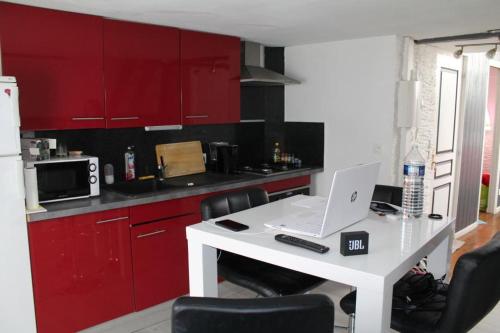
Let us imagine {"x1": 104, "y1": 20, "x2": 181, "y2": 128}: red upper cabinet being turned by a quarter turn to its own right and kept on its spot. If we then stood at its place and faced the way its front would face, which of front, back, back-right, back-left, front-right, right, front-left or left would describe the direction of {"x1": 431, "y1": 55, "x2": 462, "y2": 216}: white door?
back-left

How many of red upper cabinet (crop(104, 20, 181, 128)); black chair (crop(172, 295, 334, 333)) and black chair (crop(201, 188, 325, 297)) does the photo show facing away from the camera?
1

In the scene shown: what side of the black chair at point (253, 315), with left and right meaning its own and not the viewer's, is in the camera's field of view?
back

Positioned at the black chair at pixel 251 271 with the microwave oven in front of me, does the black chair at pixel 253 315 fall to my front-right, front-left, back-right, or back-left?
back-left

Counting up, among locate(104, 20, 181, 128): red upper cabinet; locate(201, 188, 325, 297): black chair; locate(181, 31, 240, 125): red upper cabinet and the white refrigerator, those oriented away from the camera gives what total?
0

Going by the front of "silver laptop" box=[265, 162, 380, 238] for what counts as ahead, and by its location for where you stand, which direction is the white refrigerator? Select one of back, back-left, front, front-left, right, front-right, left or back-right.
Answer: front-left

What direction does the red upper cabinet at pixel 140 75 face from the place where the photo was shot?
facing the viewer and to the right of the viewer

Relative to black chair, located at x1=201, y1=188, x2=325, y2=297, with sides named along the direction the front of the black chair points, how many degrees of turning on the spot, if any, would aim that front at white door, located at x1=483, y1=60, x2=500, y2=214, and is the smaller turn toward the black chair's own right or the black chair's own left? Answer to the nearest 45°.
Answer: approximately 90° to the black chair's own left

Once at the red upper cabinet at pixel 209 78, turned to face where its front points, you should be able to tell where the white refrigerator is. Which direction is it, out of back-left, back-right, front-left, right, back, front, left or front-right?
right

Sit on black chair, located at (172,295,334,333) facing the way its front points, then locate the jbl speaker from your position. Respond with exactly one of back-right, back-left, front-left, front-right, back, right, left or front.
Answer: front-right

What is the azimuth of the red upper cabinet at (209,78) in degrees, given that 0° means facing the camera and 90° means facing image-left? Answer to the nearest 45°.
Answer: approximately 315°

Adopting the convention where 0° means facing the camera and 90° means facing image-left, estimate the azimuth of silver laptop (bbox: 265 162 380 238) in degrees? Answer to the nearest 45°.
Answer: approximately 135°

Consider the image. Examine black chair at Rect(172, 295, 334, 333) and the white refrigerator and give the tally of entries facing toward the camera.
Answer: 1

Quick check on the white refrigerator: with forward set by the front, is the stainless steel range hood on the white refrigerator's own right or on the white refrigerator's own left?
on the white refrigerator's own left

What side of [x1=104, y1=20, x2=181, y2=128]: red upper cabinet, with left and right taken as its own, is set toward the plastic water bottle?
front

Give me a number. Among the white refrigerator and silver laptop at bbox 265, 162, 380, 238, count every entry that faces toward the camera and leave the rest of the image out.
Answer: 1

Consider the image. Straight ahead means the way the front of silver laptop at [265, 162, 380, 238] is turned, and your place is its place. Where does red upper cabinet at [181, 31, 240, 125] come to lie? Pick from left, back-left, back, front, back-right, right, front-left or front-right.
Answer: front

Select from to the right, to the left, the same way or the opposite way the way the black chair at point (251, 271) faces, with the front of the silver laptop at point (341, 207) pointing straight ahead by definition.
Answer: the opposite way

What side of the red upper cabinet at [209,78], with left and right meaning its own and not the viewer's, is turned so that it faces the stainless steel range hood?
left

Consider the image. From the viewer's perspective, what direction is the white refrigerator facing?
toward the camera
